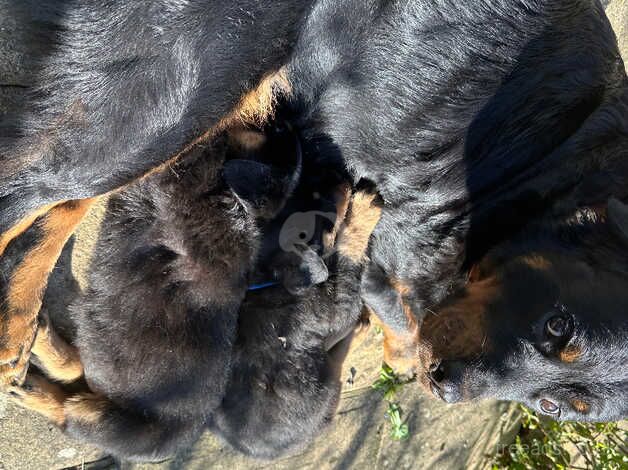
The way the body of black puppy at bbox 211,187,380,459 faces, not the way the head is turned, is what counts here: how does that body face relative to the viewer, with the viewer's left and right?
facing away from the viewer

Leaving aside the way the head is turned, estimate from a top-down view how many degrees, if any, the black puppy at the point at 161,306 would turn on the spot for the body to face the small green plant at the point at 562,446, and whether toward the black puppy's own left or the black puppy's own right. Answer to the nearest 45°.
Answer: approximately 45° to the black puppy's own right

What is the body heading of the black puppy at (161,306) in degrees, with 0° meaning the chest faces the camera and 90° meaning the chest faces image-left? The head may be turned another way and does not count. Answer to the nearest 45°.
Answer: approximately 225°
